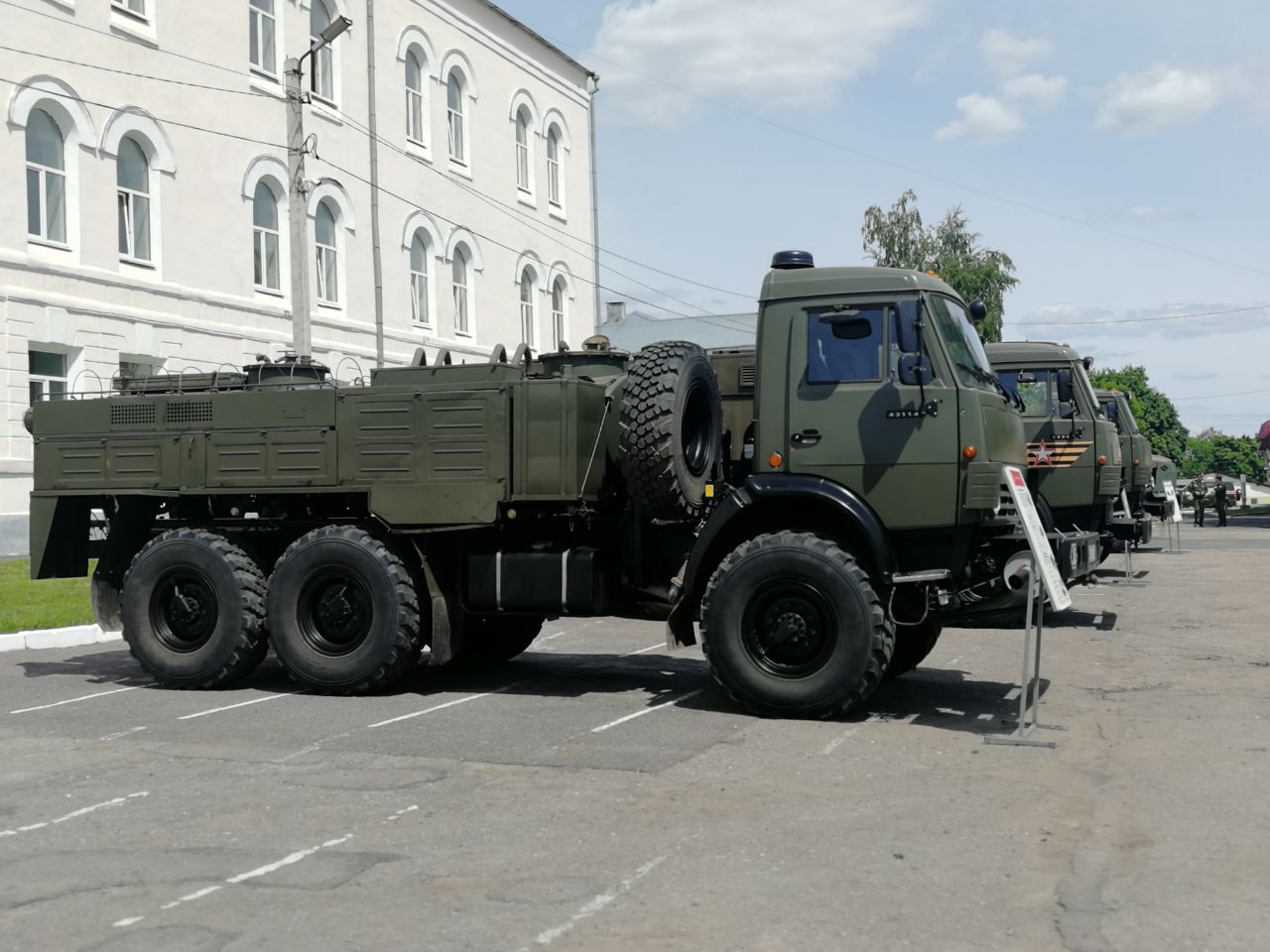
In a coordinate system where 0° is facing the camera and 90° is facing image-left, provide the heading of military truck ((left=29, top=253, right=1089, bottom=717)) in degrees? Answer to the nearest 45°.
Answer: approximately 270°

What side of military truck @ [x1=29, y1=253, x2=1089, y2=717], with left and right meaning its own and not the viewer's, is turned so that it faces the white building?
left

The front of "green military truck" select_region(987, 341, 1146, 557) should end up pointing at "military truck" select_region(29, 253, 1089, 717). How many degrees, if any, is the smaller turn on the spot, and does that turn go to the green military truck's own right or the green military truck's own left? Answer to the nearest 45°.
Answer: approximately 135° to the green military truck's own right

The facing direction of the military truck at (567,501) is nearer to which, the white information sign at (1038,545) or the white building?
the white information sign

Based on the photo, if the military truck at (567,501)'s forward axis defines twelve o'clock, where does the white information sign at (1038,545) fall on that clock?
The white information sign is roughly at 1 o'clock from the military truck.

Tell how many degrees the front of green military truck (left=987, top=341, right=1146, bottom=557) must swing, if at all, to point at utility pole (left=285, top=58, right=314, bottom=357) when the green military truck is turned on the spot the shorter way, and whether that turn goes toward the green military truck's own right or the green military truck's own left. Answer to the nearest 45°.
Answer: approximately 180°

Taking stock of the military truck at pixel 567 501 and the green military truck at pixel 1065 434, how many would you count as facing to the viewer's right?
2

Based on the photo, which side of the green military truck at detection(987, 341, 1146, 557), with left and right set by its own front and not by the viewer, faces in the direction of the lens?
right
